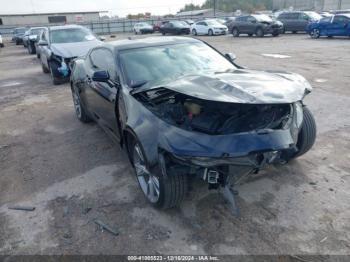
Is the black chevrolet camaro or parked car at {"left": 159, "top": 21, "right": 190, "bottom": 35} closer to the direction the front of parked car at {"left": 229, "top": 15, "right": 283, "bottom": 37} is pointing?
the black chevrolet camaro

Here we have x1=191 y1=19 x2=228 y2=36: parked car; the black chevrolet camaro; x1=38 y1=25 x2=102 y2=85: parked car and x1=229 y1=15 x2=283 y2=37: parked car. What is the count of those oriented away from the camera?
0

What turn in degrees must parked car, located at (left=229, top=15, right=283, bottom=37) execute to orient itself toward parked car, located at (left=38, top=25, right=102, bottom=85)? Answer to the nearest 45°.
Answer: approximately 45° to its right

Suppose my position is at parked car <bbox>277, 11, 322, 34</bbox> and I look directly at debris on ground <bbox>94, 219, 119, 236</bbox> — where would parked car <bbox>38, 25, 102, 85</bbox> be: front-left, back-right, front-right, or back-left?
front-right

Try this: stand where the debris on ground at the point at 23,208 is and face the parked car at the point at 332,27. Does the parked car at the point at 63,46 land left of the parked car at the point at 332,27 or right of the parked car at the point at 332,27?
left

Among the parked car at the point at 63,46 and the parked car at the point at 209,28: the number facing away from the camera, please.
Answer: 0

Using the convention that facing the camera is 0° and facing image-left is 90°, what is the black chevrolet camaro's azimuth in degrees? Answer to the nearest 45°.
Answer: approximately 315°

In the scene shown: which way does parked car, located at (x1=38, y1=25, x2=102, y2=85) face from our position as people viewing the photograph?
facing the viewer and to the right of the viewer

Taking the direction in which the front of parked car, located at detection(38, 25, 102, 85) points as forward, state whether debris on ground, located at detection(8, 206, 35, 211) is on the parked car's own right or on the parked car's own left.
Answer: on the parked car's own right

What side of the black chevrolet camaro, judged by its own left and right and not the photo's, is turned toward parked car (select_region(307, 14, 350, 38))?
left

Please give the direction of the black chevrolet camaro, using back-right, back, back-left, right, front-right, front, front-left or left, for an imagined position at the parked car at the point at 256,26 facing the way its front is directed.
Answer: front-right
